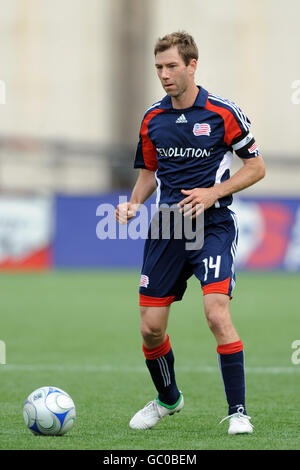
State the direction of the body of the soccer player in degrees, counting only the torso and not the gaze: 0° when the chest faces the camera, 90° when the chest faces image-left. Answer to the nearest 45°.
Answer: approximately 45°
